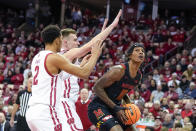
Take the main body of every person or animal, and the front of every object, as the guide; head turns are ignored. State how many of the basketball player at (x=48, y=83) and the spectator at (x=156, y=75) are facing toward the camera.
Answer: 1

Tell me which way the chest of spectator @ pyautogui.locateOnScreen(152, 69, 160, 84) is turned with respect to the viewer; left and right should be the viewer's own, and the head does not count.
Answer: facing the viewer

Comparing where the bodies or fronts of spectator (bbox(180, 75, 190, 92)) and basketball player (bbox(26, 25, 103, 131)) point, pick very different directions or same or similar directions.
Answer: very different directions

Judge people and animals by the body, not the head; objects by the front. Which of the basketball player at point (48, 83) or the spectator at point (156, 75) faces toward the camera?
the spectator

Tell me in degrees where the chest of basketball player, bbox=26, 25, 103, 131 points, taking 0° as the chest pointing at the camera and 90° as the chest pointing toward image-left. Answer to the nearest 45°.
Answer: approximately 225°

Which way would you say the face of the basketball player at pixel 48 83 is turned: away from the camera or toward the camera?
away from the camera

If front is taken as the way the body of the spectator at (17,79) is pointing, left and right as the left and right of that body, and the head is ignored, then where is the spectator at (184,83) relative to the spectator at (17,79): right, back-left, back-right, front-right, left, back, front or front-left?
front-left

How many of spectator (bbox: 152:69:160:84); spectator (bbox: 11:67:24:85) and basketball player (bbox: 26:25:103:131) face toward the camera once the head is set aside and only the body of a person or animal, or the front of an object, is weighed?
2

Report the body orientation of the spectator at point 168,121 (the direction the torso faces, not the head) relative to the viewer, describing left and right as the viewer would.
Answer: facing the viewer and to the left of the viewer
